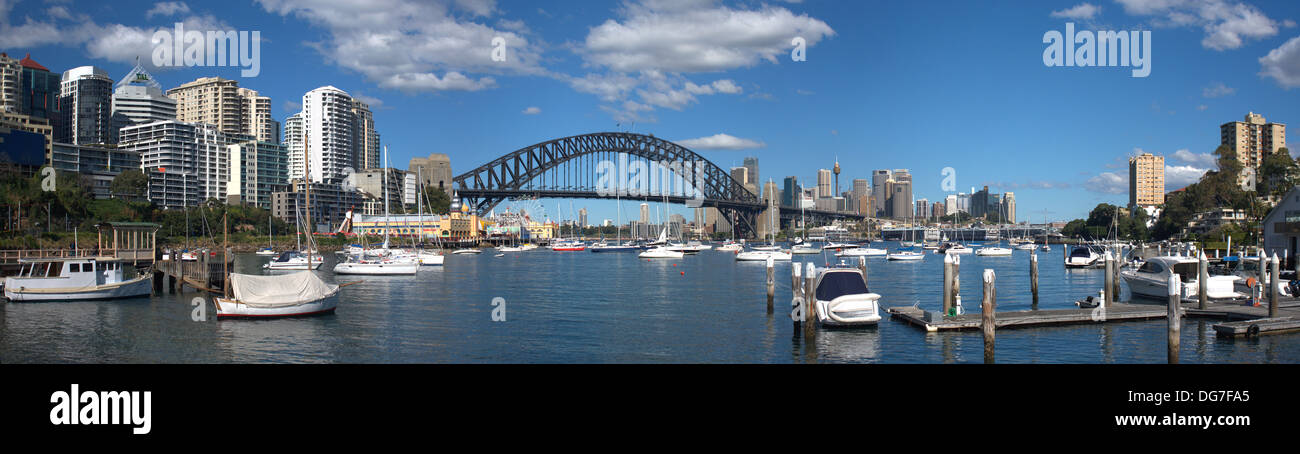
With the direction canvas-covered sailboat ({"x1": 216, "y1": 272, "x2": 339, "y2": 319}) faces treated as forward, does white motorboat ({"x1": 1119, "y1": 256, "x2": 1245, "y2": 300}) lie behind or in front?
in front

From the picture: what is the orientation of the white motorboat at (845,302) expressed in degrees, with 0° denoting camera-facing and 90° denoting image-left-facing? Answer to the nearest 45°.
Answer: approximately 180°

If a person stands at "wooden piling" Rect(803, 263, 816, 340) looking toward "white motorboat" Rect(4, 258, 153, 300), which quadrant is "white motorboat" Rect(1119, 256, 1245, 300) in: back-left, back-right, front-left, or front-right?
back-right

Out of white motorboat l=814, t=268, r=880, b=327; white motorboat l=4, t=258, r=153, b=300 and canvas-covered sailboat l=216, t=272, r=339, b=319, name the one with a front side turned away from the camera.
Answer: white motorboat l=814, t=268, r=880, b=327

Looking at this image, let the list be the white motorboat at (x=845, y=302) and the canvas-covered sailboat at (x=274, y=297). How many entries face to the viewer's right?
1

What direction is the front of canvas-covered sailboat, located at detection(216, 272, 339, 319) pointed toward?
to the viewer's right

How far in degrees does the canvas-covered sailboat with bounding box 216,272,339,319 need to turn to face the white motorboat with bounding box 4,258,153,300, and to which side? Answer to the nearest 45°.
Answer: approximately 135° to its left

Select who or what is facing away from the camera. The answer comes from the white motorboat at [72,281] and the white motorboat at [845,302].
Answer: the white motorboat at [845,302]
